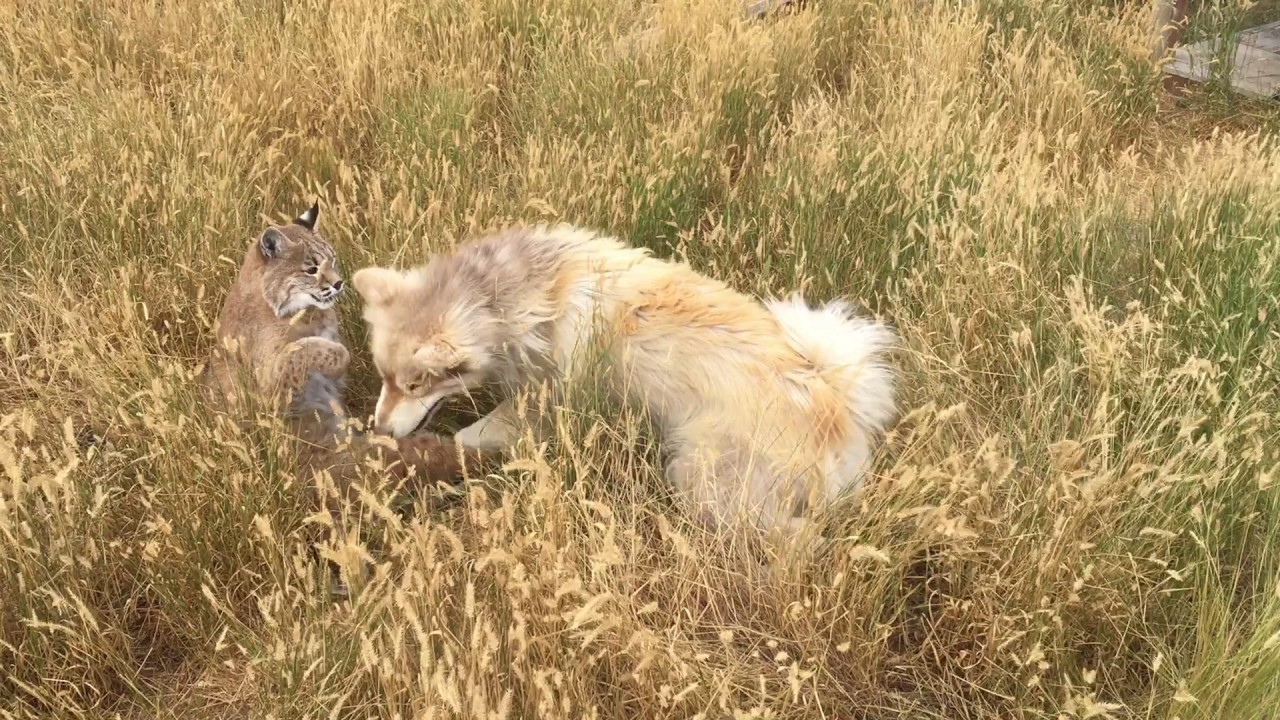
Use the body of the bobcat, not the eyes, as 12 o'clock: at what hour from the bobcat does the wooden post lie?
The wooden post is roughly at 10 o'clock from the bobcat.

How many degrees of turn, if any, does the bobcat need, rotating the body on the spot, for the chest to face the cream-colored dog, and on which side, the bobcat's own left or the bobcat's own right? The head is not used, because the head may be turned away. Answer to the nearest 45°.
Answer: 0° — it already faces it

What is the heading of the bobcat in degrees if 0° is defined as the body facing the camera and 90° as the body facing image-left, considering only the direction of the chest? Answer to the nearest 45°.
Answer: approximately 315°

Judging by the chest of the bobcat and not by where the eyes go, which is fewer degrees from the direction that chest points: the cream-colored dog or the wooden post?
the cream-colored dog
